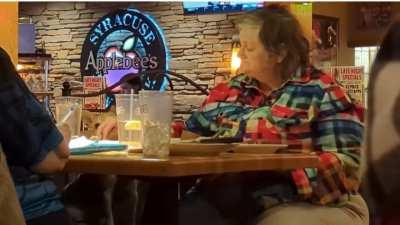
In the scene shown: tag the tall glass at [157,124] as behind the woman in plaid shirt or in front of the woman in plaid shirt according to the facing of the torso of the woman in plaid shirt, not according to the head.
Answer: in front

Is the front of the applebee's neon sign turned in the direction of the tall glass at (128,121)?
yes

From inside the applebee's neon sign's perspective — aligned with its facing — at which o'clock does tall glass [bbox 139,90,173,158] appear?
The tall glass is roughly at 12 o'clock from the applebee's neon sign.

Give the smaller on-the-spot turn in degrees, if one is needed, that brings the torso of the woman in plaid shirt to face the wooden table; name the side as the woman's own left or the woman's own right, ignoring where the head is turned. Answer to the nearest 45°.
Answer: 0° — they already face it

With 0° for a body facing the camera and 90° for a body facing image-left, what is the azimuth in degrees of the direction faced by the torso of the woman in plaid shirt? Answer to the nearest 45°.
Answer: approximately 45°

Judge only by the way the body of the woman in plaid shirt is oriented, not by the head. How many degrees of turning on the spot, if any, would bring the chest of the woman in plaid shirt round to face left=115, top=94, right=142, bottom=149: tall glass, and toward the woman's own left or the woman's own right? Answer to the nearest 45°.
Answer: approximately 45° to the woman's own right

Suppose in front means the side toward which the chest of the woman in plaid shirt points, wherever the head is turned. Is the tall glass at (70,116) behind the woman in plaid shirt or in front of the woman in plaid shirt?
in front

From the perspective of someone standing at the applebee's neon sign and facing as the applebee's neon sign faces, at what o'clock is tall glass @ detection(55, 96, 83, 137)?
The tall glass is roughly at 12 o'clock from the applebee's neon sign.
